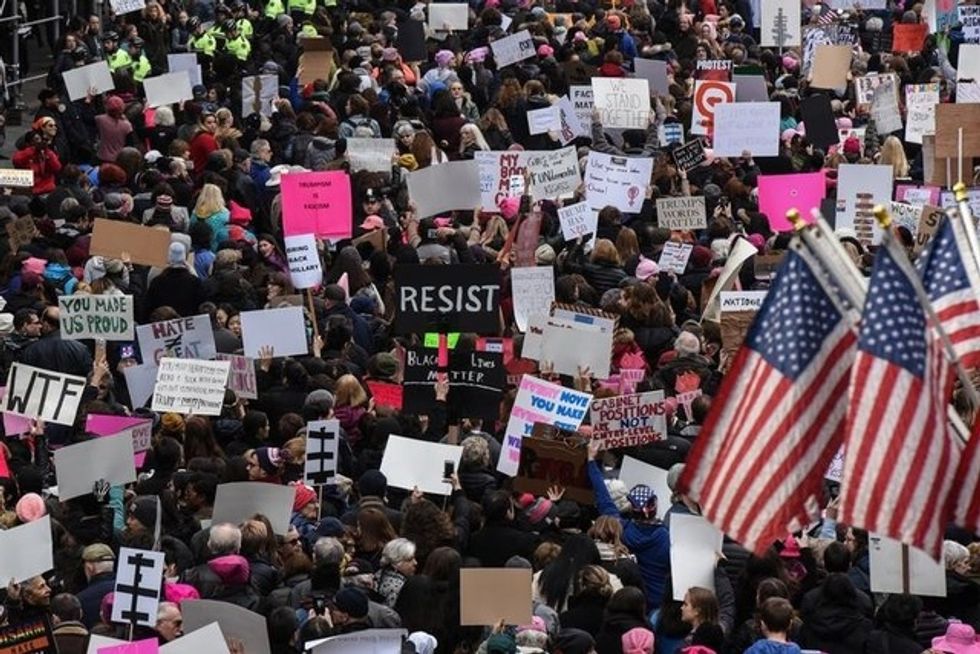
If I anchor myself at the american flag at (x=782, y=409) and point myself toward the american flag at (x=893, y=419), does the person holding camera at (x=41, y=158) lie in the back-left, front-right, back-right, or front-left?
back-left

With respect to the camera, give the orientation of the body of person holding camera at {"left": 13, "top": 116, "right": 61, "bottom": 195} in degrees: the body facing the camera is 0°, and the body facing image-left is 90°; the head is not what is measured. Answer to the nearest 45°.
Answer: approximately 315°
